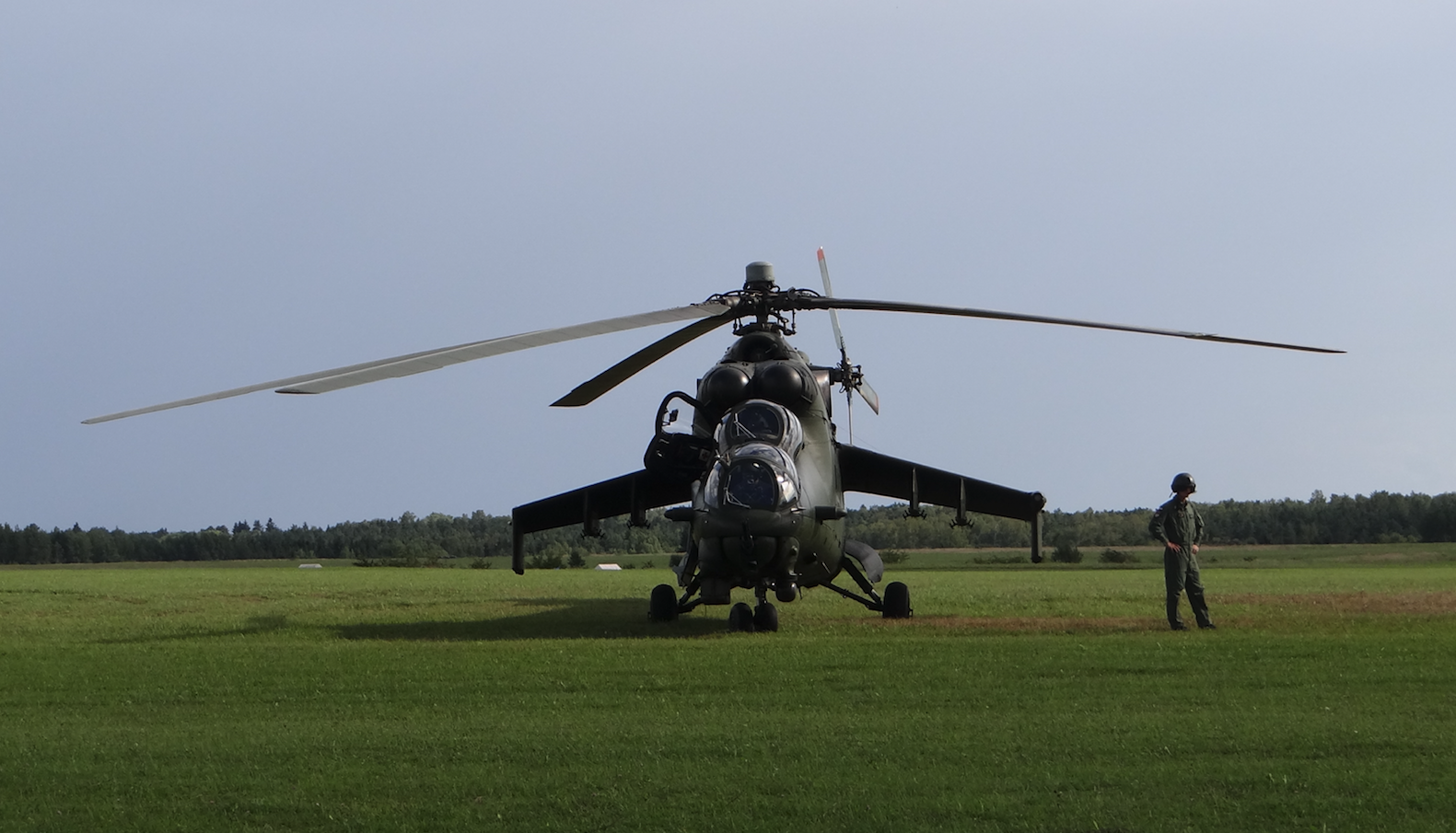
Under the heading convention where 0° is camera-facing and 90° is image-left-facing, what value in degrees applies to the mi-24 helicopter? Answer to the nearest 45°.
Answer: approximately 0°

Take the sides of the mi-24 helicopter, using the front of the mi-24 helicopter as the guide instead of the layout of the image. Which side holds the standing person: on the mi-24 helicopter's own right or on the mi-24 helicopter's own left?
on the mi-24 helicopter's own left
